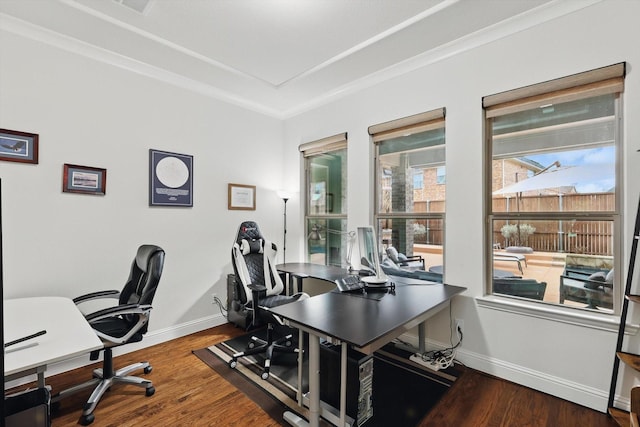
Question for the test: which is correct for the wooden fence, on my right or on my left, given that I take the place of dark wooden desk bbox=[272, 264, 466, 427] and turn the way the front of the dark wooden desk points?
on my right

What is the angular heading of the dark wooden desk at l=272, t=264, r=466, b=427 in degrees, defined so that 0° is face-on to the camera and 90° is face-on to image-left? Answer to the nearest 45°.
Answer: approximately 135°

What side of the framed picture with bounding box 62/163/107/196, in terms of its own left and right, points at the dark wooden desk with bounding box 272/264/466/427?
front

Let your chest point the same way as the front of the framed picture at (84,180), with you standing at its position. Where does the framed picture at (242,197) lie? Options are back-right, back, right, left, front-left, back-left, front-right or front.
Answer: front-left

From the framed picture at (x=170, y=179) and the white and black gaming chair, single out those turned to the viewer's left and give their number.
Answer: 0

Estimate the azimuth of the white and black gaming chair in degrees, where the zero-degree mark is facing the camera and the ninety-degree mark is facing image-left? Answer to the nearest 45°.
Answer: approximately 315°

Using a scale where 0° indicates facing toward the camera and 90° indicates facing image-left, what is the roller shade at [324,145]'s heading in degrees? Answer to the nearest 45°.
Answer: approximately 45°

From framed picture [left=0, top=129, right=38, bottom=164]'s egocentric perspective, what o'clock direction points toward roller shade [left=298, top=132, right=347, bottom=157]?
The roller shade is roughly at 11 o'clock from the framed picture.

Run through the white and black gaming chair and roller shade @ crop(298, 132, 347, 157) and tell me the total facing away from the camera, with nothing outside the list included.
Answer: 0

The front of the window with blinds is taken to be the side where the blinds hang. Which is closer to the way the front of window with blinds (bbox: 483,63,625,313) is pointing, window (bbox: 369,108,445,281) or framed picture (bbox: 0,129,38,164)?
the framed picture

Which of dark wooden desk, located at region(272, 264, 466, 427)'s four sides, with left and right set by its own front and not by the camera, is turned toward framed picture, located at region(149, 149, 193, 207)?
front

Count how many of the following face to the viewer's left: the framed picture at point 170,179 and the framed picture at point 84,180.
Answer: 0
